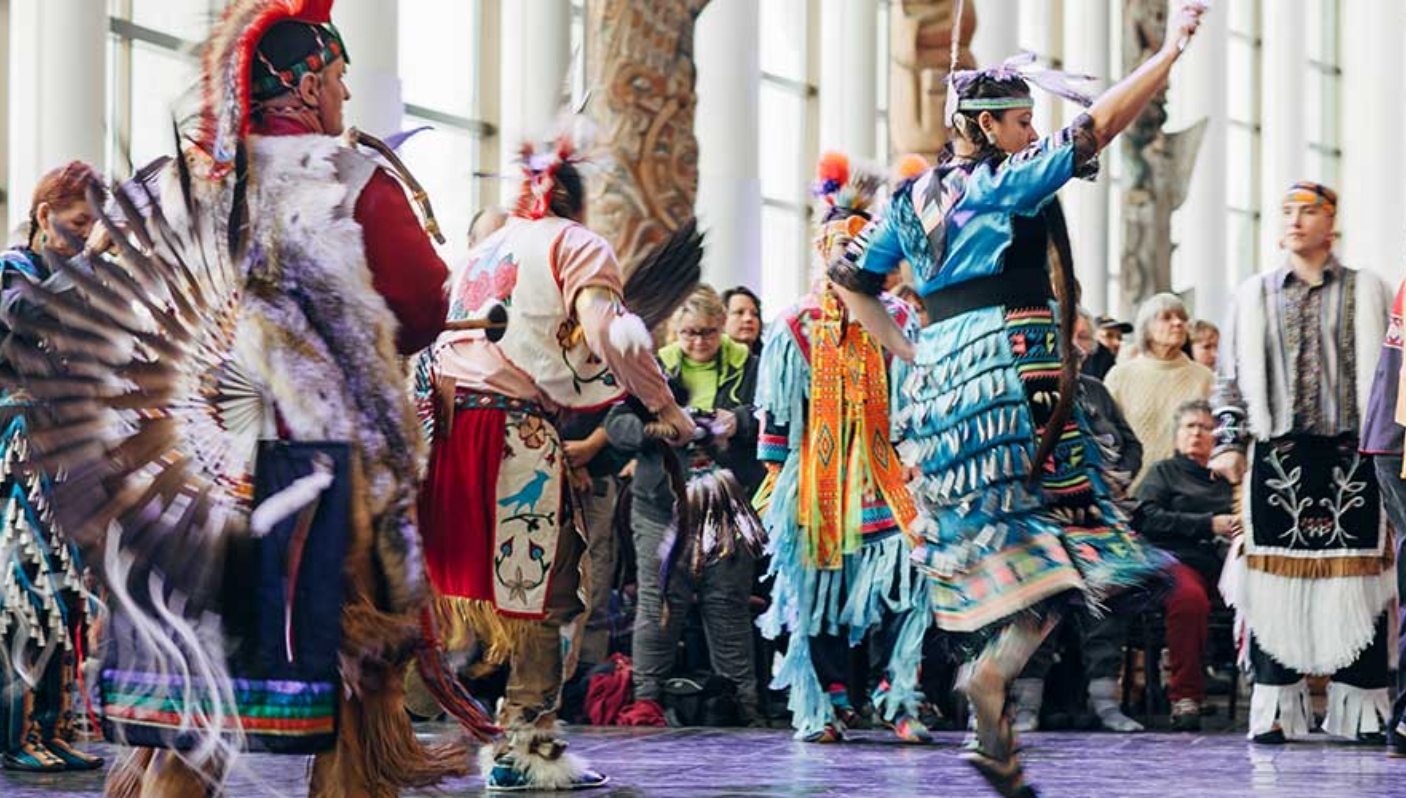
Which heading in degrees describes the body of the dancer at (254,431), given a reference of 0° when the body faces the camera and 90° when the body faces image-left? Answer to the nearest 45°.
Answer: approximately 225°

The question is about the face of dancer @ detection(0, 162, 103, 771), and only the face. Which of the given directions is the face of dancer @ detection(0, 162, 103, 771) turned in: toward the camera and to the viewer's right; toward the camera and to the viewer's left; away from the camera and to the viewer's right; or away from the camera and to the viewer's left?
toward the camera and to the viewer's right

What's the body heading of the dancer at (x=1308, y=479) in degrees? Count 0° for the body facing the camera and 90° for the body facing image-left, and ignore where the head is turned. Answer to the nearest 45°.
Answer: approximately 0°

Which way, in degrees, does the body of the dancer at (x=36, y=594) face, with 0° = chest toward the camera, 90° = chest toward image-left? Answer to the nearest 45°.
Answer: approximately 270°

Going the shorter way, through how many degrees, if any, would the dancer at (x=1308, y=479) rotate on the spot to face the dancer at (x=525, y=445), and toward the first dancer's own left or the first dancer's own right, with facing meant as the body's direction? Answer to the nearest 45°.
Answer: approximately 45° to the first dancer's own right

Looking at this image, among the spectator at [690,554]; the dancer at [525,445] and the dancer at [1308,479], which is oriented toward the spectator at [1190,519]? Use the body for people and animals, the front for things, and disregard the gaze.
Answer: the dancer at [525,445]
